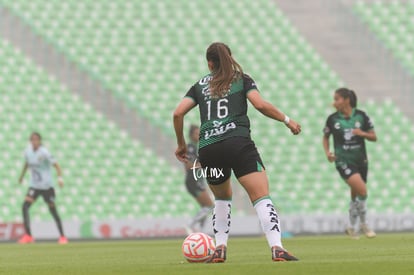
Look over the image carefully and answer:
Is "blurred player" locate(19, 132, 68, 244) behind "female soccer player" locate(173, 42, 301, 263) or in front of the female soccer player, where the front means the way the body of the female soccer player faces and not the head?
in front

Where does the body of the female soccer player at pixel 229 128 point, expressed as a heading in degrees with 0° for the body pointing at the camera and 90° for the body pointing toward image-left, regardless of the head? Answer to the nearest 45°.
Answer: approximately 180°

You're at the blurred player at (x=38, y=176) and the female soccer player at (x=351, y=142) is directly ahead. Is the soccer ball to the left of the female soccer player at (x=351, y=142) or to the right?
right

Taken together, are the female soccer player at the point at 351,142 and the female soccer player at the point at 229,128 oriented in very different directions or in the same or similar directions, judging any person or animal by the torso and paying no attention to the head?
very different directions

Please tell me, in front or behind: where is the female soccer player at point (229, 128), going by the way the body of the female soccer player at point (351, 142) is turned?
in front

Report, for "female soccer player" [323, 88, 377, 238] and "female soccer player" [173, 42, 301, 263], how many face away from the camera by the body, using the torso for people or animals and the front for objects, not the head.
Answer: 1

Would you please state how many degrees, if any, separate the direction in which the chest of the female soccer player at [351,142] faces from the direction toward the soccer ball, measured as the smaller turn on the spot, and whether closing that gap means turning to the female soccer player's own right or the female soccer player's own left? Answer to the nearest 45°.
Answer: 0° — they already face it

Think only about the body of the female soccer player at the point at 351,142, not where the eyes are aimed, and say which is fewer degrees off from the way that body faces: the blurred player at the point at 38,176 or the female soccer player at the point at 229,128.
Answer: the female soccer player

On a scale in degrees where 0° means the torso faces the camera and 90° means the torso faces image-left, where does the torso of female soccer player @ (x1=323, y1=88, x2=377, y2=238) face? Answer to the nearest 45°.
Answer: approximately 0°

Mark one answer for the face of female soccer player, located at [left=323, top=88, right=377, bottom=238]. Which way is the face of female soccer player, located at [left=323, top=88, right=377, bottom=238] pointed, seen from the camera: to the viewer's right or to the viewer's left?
to the viewer's left
